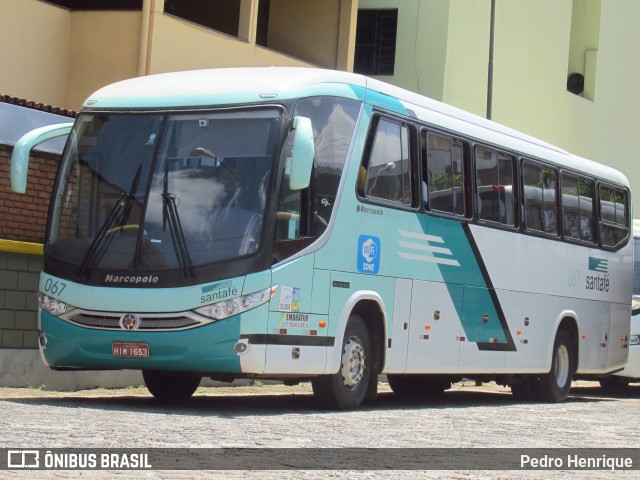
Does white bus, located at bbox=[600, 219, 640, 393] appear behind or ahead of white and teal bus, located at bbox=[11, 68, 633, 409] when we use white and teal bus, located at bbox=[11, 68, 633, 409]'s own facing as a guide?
behind

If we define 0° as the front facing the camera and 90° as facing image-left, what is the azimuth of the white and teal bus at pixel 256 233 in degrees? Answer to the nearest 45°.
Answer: approximately 45°
